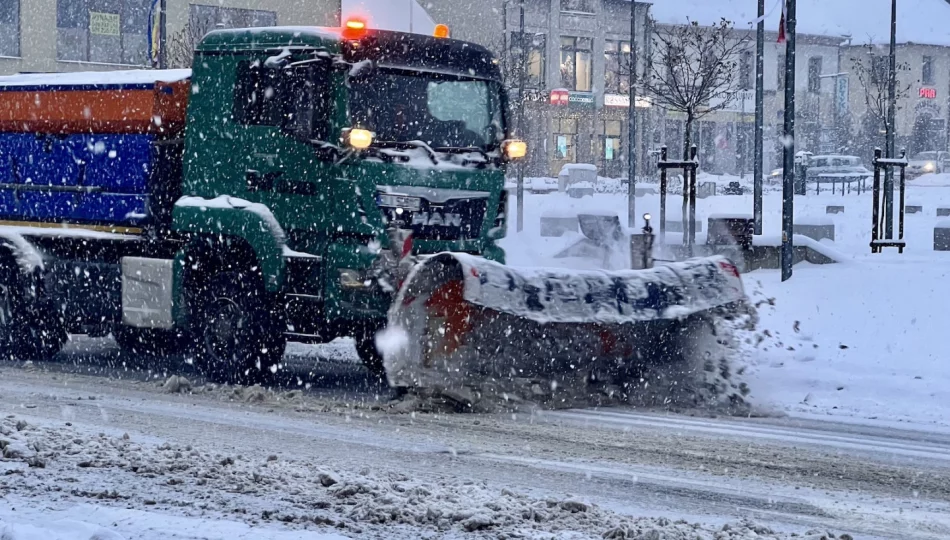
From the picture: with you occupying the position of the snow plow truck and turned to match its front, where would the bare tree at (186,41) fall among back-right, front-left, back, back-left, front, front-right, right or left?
back-left

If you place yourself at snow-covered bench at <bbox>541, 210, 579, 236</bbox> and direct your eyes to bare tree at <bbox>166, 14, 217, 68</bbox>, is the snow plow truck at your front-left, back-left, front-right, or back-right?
back-left

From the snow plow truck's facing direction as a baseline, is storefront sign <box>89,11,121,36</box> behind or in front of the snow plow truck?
behind

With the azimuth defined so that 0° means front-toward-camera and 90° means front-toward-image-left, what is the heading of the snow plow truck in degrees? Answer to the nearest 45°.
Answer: approximately 315°

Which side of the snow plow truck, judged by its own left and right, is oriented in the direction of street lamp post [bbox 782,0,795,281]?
left

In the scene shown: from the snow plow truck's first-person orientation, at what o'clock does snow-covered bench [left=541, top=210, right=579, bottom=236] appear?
The snow-covered bench is roughly at 8 o'clock from the snow plow truck.

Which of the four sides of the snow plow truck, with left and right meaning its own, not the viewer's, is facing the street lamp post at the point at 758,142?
left
